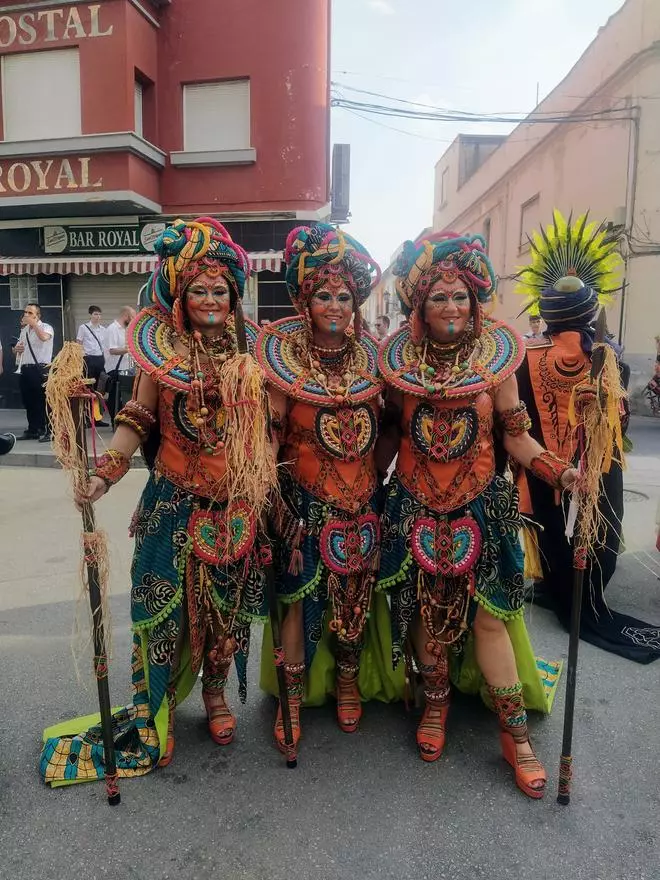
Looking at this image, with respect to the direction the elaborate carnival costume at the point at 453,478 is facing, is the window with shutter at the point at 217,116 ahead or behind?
behind

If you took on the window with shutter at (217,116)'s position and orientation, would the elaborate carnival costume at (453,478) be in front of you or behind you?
in front

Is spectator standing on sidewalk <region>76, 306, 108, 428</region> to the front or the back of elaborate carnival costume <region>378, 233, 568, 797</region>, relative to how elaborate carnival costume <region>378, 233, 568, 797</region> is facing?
to the back

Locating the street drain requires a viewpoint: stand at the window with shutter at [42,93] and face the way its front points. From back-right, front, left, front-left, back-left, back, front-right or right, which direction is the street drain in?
front-left

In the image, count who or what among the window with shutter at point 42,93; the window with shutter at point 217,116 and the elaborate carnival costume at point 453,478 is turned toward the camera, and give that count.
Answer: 3

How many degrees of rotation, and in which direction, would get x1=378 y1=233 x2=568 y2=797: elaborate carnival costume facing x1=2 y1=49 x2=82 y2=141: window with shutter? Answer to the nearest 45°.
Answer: approximately 135° to its right

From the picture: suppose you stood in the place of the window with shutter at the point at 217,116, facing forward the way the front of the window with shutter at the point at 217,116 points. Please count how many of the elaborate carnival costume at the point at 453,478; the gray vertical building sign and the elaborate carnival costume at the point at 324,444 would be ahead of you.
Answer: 2

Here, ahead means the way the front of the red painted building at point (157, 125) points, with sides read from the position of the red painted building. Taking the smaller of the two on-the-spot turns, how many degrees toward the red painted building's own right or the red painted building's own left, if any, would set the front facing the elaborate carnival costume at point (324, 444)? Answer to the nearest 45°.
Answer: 0° — it already faces it

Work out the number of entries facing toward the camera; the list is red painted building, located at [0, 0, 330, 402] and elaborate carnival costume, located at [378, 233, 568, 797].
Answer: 2

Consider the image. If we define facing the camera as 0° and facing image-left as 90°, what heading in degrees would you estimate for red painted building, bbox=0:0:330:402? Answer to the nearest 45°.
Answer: approximately 0°
